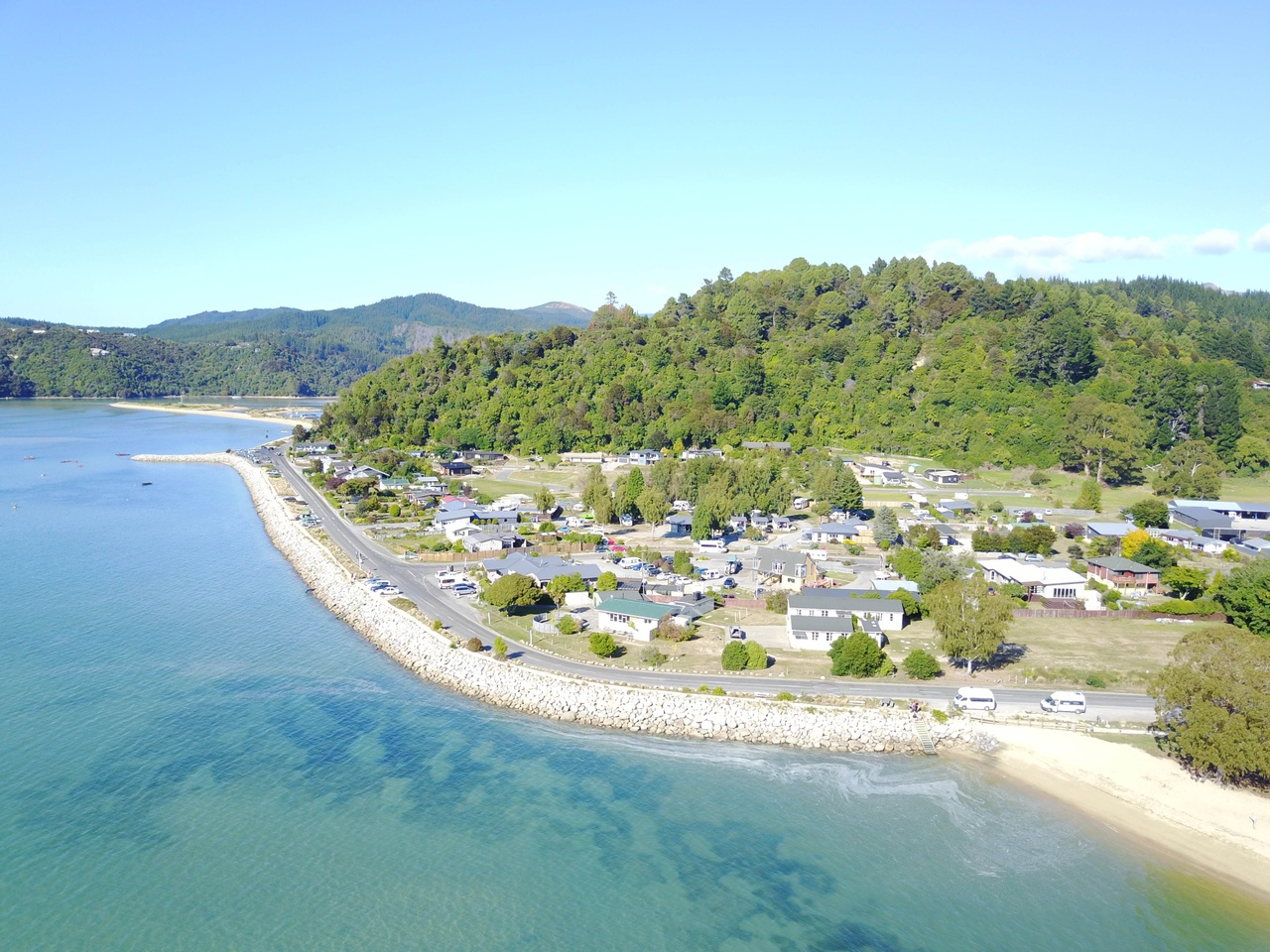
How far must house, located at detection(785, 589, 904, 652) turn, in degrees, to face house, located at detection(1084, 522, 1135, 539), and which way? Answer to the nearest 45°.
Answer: approximately 135° to its left

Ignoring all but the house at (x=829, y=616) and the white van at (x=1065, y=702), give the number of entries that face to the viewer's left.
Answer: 1

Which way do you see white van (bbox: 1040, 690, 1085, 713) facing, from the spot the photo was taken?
facing to the left of the viewer

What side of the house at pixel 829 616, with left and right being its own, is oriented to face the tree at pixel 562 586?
right

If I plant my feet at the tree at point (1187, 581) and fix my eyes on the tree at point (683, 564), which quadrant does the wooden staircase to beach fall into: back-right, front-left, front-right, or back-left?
front-left

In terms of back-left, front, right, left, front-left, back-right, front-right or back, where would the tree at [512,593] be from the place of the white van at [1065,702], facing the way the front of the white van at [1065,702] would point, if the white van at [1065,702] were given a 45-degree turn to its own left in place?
front-right

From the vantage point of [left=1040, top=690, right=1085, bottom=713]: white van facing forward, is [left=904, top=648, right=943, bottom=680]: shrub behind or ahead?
ahead

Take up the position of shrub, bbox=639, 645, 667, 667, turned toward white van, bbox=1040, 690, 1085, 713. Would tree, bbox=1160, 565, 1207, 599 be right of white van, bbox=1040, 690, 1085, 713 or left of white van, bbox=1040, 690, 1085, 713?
left

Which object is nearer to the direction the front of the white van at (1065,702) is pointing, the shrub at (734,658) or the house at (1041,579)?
the shrub

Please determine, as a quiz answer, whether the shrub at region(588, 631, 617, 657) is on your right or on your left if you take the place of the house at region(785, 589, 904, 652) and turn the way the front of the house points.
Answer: on your right

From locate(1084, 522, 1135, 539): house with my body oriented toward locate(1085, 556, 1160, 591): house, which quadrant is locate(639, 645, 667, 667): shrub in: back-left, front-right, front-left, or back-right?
front-right

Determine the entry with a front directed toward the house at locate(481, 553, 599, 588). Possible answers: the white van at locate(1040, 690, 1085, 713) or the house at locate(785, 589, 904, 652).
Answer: the white van

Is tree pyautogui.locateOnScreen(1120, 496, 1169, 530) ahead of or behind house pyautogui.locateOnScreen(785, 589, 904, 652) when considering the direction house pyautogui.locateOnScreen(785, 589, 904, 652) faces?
behind

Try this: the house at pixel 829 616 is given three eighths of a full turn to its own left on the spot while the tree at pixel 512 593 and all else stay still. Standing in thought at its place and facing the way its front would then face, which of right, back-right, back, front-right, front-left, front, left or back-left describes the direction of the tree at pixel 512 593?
back-left

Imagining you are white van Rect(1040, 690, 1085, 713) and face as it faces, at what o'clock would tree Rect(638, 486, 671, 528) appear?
The tree is roughly at 1 o'clock from the white van.

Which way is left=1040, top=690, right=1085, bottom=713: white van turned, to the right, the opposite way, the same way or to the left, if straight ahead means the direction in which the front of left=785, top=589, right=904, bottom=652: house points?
to the right

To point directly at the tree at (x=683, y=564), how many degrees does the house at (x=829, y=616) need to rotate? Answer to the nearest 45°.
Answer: approximately 135° to its right

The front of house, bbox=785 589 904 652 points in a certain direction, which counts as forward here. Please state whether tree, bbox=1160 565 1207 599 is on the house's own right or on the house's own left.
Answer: on the house's own left

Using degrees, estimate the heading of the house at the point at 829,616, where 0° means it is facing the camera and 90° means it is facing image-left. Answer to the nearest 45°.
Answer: approximately 0°

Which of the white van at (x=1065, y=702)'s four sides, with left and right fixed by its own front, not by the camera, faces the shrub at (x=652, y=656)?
front
